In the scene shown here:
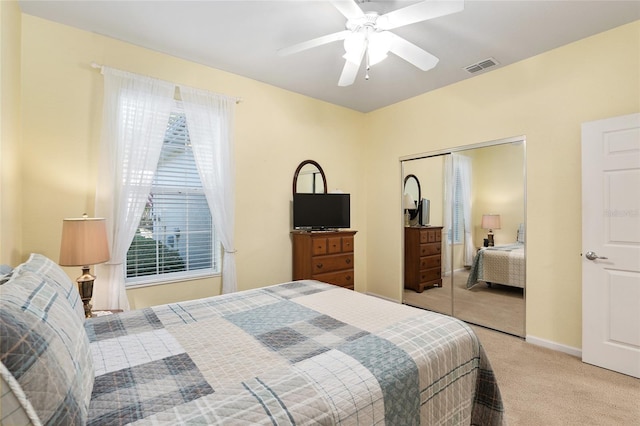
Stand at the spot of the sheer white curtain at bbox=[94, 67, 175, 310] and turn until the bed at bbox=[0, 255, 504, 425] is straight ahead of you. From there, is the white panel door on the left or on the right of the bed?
left

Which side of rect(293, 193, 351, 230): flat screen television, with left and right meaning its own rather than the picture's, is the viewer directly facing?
front

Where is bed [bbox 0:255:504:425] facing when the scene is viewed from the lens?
facing away from the viewer and to the right of the viewer

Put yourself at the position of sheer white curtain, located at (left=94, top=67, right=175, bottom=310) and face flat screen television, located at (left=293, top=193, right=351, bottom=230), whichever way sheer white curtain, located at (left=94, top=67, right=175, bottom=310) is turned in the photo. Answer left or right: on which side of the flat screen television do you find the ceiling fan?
right

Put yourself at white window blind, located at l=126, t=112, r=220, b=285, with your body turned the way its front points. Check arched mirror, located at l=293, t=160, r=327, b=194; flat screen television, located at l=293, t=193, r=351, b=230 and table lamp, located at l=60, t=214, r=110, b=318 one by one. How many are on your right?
1

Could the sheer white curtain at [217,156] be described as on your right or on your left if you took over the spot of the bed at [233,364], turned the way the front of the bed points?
on your left

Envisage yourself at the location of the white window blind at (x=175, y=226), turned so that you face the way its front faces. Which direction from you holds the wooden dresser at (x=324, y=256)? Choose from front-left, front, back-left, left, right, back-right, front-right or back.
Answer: front-left

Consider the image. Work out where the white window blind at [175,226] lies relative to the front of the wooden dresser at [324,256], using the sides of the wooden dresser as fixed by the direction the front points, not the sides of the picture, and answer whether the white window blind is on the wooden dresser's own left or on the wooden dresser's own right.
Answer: on the wooden dresser's own right

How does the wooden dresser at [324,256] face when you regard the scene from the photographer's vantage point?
facing the viewer and to the right of the viewer

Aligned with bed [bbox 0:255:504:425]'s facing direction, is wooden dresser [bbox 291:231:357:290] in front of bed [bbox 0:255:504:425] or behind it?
in front

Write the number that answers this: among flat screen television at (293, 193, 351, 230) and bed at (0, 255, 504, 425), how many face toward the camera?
1

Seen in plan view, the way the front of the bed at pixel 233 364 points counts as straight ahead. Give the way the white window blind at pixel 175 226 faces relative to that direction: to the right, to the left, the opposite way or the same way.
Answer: to the right
